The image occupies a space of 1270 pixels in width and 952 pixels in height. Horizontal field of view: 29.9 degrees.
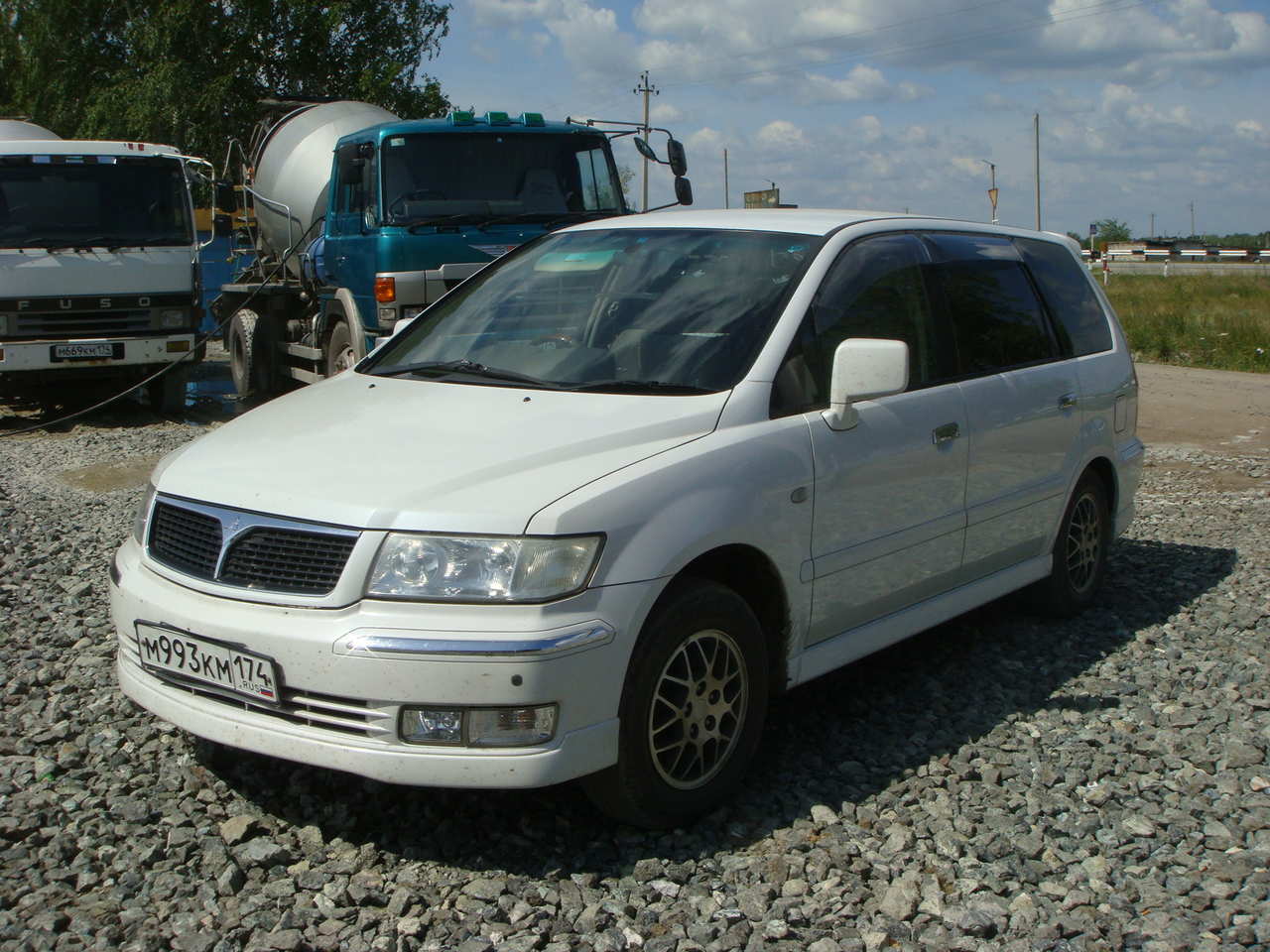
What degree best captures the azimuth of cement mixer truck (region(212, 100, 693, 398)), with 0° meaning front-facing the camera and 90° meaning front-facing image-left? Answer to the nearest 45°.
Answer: approximately 315°

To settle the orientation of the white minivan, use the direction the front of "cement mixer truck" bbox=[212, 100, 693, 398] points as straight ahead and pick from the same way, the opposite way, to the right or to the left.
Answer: to the right

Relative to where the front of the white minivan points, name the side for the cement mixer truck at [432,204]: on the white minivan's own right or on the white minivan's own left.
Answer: on the white minivan's own right

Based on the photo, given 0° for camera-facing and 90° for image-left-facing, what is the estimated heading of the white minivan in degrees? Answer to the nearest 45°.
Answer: approximately 45°

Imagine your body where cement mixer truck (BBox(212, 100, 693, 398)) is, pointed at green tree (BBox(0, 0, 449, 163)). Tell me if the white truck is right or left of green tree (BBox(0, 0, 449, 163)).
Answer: left

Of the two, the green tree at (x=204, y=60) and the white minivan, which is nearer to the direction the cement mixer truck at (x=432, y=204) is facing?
the white minivan

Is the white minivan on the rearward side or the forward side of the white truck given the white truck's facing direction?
on the forward side

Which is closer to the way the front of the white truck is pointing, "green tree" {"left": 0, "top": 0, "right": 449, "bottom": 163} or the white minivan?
the white minivan

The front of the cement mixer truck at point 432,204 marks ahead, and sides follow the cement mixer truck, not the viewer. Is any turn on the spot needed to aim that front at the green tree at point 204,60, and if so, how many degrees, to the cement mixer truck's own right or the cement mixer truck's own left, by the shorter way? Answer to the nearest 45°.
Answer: approximately 135° to the cement mixer truck's own left

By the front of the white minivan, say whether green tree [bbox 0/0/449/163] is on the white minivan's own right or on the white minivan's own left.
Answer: on the white minivan's own right

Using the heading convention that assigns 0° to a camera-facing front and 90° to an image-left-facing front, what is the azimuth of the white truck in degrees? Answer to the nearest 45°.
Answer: approximately 0°

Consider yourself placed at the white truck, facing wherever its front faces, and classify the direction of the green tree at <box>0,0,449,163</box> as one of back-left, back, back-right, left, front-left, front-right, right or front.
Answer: back

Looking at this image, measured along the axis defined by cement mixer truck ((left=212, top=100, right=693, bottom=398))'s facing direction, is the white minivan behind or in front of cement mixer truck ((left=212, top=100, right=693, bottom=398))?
in front

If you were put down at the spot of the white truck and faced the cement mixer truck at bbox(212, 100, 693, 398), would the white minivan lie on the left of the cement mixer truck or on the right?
right
